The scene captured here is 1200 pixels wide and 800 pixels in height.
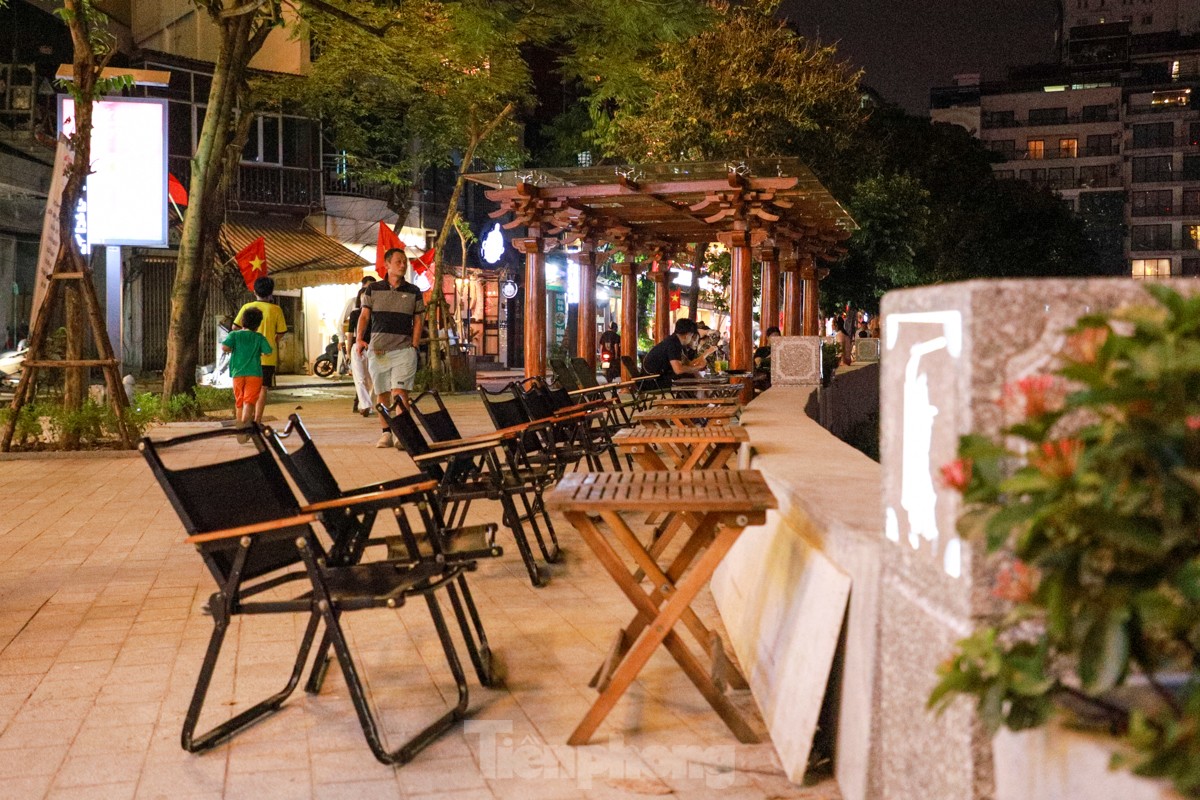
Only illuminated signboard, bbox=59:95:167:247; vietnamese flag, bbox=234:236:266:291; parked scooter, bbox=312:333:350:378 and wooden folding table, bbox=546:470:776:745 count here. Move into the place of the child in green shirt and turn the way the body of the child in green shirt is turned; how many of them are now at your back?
1

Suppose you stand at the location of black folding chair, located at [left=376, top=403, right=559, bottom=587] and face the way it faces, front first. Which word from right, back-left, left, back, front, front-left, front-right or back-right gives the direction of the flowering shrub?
right

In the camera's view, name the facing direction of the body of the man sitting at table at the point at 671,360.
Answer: to the viewer's right

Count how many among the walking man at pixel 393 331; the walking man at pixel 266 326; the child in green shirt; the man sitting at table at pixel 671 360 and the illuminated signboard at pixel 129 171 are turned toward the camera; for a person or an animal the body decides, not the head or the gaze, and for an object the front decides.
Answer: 2

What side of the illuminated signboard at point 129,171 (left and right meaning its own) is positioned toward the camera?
front

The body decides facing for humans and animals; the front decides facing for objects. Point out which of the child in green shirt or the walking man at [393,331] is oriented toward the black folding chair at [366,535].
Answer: the walking man

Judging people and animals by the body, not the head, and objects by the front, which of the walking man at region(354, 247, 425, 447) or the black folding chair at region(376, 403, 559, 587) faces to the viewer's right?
the black folding chair

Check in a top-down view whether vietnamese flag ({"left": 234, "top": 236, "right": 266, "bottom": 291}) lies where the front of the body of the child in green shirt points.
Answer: yes

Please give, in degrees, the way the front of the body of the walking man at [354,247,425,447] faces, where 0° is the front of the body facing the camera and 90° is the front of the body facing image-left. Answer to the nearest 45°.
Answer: approximately 0°

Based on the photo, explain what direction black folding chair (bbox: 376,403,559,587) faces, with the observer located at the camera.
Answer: facing to the right of the viewer

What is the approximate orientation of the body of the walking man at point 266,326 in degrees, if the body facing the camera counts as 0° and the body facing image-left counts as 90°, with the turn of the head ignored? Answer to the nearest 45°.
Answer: approximately 180°

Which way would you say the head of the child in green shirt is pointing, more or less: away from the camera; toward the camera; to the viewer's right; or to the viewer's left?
away from the camera

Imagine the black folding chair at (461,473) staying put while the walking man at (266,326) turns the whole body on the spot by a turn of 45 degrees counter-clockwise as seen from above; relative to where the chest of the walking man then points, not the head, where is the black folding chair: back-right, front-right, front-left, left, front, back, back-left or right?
back-left

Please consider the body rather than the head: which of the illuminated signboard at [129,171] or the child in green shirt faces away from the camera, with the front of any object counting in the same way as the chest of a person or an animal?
the child in green shirt

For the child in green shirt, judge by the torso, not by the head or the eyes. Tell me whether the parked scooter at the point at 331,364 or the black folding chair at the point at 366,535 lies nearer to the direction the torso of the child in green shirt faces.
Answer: the parked scooter

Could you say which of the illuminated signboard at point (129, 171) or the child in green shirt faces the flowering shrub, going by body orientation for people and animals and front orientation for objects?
the illuminated signboard
